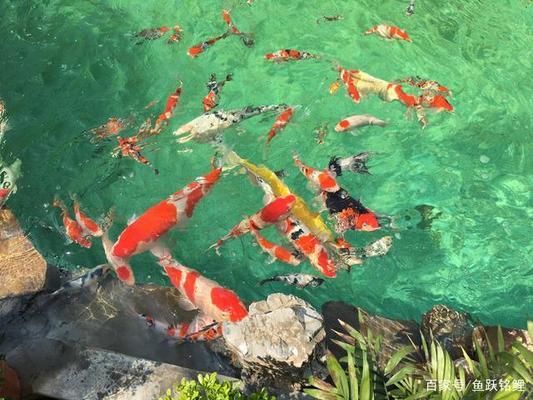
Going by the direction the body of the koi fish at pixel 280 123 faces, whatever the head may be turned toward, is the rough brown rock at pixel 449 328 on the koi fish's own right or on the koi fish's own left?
on the koi fish's own right

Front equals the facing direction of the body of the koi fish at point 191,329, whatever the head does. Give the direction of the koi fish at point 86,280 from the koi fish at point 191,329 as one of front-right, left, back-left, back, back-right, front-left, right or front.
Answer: back-left

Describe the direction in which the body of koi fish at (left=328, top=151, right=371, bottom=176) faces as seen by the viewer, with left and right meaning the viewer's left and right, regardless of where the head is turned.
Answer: facing to the left of the viewer

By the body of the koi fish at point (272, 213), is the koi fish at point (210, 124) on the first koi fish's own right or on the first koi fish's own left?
on the first koi fish's own left

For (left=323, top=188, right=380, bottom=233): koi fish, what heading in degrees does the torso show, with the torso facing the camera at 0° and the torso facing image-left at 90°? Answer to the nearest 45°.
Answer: approximately 315°

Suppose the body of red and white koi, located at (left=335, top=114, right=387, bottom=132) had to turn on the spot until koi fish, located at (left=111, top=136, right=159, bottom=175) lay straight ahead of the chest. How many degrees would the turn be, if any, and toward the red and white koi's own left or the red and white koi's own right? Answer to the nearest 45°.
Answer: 0° — it already faces it

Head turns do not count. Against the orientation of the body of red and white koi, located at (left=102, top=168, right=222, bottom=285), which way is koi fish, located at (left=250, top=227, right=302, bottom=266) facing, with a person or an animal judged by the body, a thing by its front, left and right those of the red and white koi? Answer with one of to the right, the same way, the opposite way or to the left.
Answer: to the left
